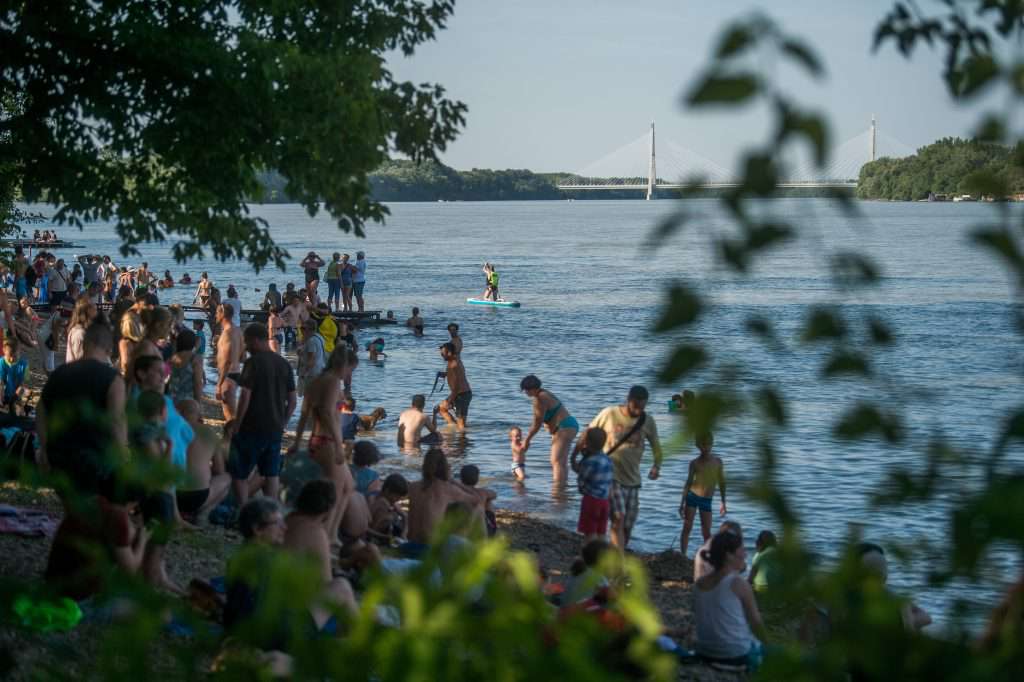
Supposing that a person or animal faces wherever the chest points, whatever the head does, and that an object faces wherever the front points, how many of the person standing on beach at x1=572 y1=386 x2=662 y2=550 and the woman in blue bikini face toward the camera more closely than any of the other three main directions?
1

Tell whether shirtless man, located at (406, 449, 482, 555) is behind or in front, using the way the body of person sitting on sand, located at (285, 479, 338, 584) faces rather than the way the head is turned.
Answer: in front

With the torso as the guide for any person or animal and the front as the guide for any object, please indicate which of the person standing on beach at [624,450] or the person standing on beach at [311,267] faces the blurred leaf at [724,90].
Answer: the person standing on beach at [624,450]

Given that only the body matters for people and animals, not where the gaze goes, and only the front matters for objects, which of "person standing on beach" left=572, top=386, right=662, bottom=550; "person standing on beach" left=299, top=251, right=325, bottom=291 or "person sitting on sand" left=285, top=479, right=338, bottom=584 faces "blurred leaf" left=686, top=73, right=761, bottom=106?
"person standing on beach" left=572, top=386, right=662, bottom=550

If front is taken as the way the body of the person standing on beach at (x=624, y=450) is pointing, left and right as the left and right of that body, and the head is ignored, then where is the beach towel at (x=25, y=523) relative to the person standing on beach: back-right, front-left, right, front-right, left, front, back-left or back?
front-right

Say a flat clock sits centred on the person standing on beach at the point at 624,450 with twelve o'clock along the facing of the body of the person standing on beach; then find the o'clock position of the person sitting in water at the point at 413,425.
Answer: The person sitting in water is roughly at 5 o'clock from the person standing on beach.

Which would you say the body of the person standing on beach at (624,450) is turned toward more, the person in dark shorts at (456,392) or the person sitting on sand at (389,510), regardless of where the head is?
the person sitting on sand

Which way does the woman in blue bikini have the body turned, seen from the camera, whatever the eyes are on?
to the viewer's left

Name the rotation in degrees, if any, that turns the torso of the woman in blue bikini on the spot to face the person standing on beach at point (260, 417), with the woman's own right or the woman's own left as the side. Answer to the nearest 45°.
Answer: approximately 45° to the woman's own left

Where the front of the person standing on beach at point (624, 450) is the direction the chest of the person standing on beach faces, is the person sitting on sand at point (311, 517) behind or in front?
in front

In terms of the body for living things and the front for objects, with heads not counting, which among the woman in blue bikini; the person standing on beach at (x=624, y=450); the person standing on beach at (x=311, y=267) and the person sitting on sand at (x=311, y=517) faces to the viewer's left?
the woman in blue bikini
